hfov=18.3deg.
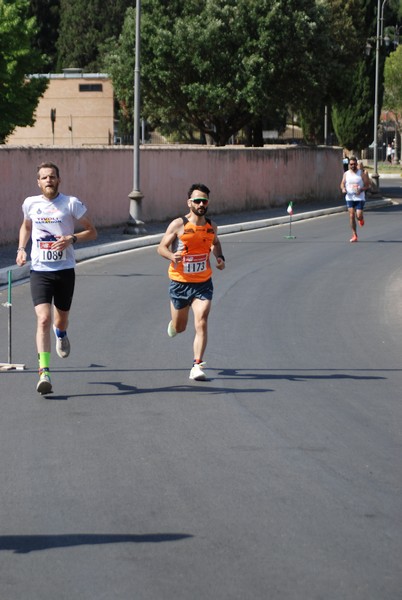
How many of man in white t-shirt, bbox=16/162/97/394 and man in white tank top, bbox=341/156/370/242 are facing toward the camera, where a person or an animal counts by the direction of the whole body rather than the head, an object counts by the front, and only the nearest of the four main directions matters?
2

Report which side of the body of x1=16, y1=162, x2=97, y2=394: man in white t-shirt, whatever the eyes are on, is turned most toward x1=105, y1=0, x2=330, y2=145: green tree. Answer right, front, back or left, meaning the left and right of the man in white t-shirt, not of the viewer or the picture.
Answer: back

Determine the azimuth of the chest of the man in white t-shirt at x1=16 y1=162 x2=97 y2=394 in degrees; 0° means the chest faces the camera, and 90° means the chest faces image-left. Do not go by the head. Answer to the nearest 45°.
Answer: approximately 0°

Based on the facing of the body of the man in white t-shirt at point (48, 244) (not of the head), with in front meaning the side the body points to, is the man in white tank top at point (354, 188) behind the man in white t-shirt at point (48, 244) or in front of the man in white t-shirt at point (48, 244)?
behind

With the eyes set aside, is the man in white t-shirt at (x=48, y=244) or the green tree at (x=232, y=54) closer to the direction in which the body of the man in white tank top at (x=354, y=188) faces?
the man in white t-shirt

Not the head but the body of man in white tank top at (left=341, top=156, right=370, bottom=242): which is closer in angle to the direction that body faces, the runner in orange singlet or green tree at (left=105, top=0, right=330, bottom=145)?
the runner in orange singlet

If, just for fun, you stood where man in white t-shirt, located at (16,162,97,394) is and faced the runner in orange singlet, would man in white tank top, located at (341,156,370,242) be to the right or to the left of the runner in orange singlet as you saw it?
left

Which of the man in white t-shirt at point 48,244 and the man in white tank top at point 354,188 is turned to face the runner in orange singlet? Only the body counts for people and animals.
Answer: the man in white tank top at point 354,188

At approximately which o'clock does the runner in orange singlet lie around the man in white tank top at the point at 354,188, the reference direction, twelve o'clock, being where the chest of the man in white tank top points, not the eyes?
The runner in orange singlet is roughly at 12 o'clock from the man in white tank top.

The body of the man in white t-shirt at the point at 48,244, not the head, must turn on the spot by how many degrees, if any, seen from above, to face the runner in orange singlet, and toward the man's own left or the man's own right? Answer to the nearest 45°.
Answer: approximately 135° to the man's own left

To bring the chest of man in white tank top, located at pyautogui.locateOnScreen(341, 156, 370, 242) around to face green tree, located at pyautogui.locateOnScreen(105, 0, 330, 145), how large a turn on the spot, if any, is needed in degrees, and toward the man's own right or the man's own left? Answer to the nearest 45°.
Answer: approximately 180°
